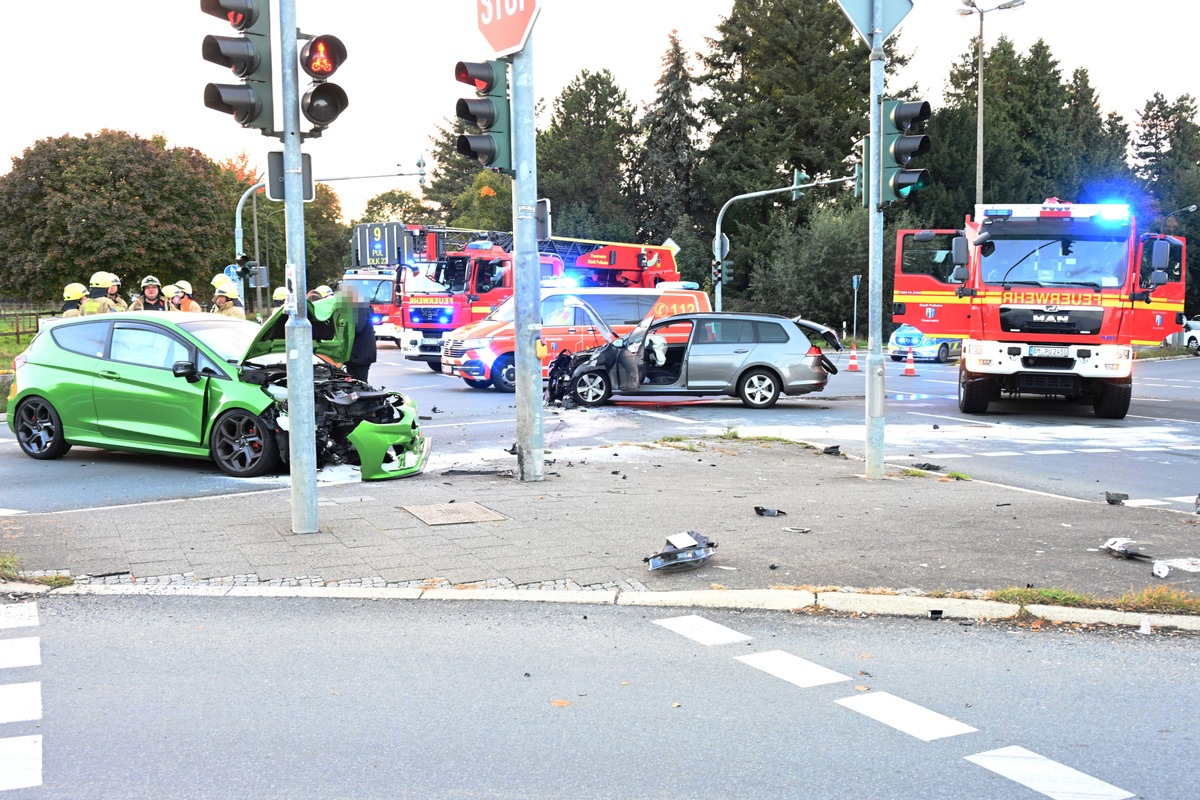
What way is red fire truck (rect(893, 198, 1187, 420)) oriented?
toward the camera

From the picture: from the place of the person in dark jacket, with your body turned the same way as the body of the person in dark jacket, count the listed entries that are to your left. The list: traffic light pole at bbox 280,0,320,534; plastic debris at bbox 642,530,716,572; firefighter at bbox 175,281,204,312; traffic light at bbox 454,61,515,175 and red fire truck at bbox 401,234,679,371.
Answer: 3

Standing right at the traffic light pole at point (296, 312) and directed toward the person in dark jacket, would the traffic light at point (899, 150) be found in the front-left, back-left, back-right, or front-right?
front-right

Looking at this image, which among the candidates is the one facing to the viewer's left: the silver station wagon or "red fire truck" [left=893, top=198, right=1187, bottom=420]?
the silver station wagon

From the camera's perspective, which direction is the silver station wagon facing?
to the viewer's left

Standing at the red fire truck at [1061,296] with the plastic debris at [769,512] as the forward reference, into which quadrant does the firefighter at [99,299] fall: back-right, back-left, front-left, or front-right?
front-right

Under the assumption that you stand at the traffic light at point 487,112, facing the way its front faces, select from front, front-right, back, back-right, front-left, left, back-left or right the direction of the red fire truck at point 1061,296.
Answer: back

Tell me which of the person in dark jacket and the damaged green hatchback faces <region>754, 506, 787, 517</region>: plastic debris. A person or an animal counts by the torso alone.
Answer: the damaged green hatchback

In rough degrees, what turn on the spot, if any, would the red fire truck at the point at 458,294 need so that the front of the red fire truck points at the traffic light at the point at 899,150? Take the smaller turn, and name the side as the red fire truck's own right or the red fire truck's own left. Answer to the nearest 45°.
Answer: approximately 45° to the red fire truck's own left

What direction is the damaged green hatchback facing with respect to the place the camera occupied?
facing the viewer and to the right of the viewer

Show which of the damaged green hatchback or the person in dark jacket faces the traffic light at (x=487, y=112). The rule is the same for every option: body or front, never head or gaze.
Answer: the damaged green hatchback

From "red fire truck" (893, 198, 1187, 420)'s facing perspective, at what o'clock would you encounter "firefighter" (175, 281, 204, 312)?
The firefighter is roughly at 2 o'clock from the red fire truck.

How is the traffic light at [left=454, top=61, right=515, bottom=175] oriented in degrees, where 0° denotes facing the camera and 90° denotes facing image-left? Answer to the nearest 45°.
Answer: approximately 45°

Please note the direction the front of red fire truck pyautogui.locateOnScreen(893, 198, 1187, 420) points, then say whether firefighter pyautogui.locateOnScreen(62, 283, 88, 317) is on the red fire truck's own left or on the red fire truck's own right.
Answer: on the red fire truck's own right
